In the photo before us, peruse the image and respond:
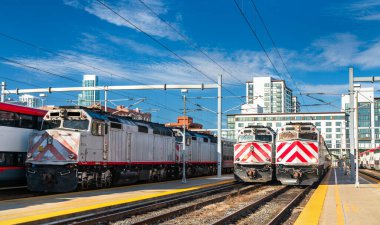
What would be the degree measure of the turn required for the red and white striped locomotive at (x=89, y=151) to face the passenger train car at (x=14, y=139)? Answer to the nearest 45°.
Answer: approximately 45° to its right

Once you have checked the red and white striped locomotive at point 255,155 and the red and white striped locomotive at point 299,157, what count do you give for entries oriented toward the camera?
2

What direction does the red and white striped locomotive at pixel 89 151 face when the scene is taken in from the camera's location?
facing the viewer and to the left of the viewer

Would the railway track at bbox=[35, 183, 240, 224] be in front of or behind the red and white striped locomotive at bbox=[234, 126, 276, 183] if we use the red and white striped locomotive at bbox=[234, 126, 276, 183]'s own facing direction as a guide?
in front

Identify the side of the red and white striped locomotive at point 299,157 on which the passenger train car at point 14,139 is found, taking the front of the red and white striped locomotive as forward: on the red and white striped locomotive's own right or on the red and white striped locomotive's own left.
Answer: on the red and white striped locomotive's own right

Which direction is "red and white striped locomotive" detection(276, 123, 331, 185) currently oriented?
toward the camera

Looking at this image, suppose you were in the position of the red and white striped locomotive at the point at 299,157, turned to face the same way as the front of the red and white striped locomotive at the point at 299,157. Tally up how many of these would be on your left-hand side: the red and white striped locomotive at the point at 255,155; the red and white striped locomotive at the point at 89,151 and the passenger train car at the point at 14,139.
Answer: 0

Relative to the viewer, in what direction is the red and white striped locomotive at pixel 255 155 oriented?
toward the camera

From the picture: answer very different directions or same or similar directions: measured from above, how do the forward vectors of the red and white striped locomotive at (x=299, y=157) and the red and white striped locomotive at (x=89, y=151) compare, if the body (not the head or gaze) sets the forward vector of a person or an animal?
same or similar directions

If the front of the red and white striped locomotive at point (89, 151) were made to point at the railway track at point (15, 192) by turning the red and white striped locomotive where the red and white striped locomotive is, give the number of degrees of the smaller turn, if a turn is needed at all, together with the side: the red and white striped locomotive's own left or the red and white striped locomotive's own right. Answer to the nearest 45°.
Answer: approximately 45° to the red and white striped locomotive's own right

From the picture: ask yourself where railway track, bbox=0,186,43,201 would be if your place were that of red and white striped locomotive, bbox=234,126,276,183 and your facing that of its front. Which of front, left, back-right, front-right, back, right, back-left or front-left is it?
front-right

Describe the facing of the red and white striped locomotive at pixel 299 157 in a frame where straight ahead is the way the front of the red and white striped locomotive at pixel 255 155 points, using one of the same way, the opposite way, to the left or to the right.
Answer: the same way

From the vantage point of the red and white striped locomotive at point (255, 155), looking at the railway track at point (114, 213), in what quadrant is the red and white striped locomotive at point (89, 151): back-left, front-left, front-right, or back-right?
front-right
